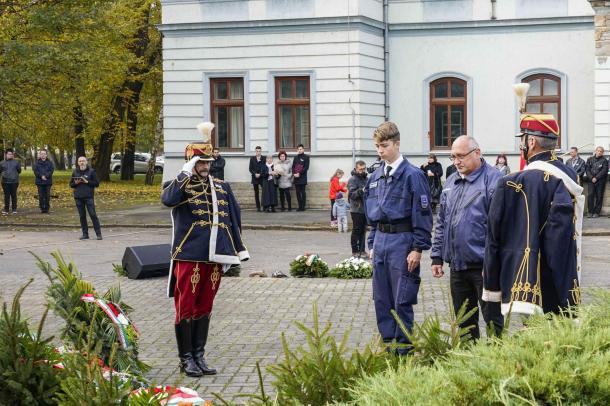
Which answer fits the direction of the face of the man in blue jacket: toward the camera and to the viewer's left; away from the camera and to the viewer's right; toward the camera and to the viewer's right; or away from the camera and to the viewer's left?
toward the camera and to the viewer's left

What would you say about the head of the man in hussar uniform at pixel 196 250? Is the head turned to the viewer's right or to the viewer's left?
to the viewer's right

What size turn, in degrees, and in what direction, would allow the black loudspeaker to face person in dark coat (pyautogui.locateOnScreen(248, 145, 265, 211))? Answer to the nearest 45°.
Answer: approximately 180°

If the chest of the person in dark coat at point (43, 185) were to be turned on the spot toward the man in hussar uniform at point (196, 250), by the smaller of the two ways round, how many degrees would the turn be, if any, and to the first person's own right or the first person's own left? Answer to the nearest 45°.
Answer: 0° — they already face them

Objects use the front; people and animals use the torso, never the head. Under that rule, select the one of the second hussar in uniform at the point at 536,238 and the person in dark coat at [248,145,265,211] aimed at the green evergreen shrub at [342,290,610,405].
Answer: the person in dark coat

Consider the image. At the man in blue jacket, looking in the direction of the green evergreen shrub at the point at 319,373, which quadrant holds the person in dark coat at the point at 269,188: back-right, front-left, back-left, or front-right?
back-right

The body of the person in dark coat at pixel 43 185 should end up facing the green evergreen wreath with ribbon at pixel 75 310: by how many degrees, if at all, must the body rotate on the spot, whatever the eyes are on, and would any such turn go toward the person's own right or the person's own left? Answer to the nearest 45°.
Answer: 0° — they already face it

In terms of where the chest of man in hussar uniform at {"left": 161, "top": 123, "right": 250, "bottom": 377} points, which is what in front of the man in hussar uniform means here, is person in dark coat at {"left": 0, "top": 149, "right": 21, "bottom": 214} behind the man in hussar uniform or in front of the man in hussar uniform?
behind

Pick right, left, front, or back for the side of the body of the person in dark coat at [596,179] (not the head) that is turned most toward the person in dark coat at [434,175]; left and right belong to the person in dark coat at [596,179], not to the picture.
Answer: right

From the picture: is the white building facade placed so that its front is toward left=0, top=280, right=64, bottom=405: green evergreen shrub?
yes

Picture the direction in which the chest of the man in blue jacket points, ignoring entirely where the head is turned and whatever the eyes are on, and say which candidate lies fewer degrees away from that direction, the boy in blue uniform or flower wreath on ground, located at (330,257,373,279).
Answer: the boy in blue uniform

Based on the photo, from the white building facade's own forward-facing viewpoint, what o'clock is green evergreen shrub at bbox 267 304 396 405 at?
The green evergreen shrub is roughly at 12 o'clock from the white building facade.
